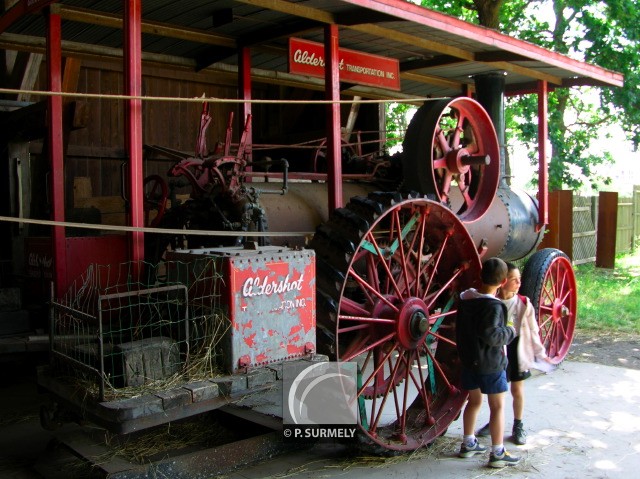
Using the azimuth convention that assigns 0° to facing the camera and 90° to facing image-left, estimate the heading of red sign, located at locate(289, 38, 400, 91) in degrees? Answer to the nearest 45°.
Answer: approximately 315°

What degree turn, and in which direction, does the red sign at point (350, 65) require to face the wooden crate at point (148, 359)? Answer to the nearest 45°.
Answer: approximately 45° to its right

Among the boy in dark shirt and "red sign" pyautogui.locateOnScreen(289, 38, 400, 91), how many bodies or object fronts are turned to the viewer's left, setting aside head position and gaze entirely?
0

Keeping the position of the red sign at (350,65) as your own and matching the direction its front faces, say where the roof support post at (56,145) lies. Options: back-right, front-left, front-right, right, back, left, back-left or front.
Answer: right

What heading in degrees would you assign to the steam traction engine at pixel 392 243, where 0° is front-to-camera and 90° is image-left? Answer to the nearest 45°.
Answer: approximately 225°

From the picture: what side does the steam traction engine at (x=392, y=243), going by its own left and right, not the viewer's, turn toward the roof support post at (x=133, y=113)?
back

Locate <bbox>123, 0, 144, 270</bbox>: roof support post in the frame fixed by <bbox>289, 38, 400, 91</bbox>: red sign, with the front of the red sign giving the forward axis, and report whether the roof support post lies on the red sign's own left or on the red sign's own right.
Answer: on the red sign's own right

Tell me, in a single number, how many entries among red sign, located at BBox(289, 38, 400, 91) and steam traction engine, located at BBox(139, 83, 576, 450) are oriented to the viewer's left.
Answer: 0

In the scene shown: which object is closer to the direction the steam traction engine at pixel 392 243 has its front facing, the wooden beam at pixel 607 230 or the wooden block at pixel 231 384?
the wooden beam

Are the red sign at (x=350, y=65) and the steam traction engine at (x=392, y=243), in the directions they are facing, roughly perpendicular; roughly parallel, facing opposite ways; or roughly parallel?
roughly perpendicular

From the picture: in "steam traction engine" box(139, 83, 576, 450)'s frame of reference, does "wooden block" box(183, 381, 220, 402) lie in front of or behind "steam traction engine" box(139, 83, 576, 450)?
behind

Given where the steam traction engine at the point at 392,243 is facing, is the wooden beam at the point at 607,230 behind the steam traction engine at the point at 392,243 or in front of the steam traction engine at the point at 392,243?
in front

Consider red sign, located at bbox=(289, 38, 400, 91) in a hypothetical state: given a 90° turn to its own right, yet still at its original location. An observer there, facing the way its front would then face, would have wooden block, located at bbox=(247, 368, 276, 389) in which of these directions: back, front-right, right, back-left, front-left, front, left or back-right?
front-left
